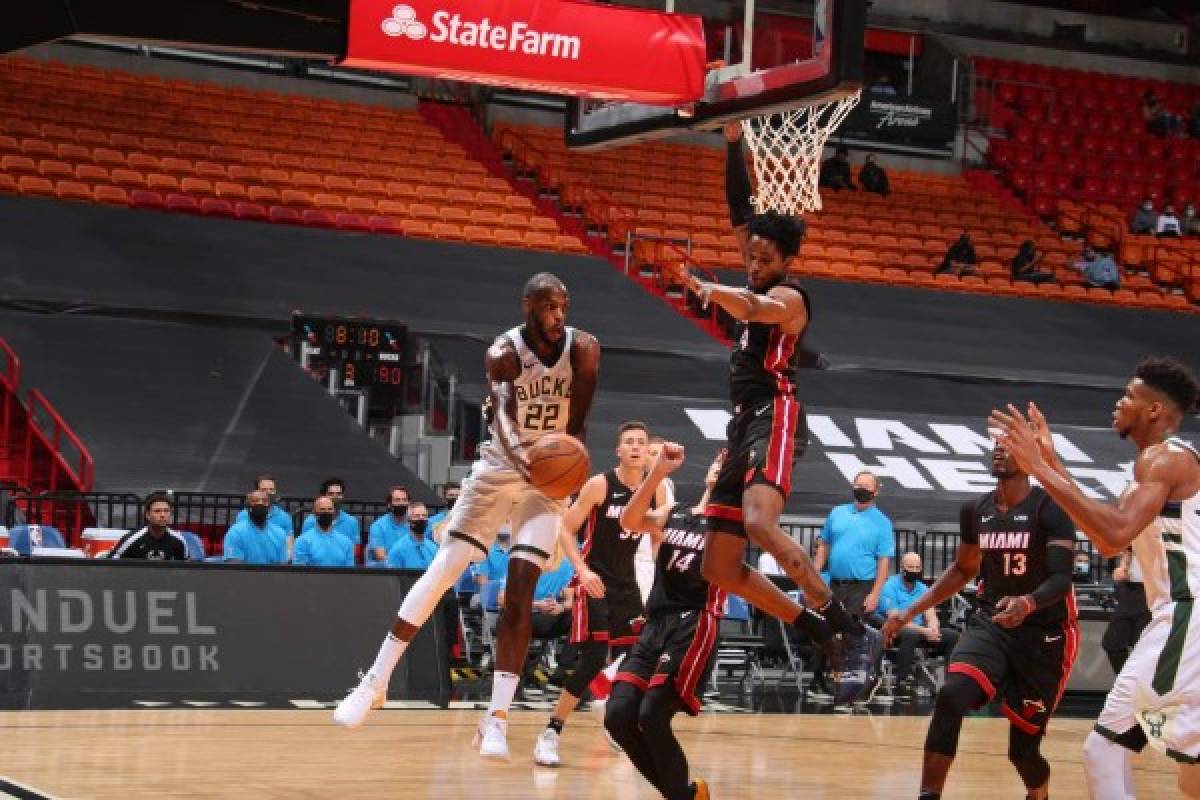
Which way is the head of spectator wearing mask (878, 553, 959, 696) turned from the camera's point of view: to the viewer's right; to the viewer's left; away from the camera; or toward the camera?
toward the camera

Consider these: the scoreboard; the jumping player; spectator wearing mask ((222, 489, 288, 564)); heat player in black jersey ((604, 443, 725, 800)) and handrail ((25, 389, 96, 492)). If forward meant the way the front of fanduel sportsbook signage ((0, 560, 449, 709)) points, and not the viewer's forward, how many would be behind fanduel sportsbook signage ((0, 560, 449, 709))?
3

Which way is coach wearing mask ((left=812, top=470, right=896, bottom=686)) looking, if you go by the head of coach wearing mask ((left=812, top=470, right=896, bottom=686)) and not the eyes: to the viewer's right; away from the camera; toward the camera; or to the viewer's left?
toward the camera

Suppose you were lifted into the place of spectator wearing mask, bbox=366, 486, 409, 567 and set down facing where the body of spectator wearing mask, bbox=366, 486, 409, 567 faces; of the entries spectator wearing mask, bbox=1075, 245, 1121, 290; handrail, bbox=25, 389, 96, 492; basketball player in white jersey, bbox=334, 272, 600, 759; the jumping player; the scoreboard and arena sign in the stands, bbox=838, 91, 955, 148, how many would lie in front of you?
2

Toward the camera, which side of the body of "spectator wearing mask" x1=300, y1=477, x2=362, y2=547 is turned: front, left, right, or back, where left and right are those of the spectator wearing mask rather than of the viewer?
front

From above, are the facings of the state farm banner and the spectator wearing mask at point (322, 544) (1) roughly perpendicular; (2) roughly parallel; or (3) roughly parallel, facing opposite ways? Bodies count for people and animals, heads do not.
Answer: roughly parallel

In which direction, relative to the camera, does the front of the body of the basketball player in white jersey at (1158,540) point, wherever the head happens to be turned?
to the viewer's left

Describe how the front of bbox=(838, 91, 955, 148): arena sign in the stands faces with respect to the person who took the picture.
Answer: facing the viewer

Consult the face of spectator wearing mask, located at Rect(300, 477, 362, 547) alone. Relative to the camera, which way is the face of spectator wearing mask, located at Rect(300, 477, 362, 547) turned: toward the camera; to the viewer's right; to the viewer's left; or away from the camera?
toward the camera

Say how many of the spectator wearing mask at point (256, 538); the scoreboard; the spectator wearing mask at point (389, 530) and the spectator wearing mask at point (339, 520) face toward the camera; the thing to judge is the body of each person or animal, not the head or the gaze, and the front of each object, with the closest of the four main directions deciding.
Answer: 4

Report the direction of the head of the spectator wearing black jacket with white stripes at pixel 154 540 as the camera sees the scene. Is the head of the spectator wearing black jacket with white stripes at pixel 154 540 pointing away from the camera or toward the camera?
toward the camera

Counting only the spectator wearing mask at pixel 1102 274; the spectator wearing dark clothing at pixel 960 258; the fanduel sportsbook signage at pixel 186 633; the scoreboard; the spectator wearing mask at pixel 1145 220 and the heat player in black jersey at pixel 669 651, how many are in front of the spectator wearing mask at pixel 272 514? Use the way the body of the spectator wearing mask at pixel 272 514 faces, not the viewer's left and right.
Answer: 2

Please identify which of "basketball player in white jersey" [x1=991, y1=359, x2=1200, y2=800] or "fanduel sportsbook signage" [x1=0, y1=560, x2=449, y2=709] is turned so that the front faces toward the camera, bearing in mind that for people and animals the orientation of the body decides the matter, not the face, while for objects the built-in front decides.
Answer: the fanduel sportsbook signage

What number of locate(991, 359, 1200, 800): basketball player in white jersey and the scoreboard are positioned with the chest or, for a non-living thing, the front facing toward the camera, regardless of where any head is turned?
1
